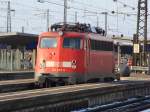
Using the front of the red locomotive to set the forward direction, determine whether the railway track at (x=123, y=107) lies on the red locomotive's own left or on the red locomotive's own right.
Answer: on the red locomotive's own left

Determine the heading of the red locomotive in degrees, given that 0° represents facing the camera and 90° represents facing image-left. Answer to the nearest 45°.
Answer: approximately 45°

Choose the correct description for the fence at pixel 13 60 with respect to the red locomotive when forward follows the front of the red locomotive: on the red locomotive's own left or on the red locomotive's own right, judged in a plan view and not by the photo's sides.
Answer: on the red locomotive's own right
